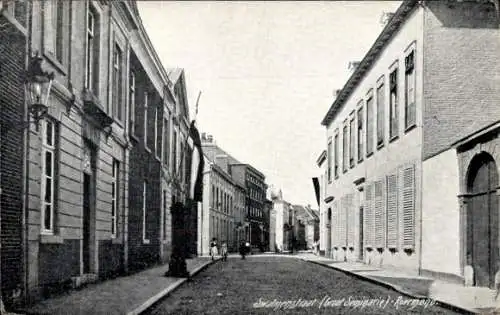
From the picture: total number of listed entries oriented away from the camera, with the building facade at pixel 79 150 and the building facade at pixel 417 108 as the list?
0

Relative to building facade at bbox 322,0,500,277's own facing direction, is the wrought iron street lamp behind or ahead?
ahead

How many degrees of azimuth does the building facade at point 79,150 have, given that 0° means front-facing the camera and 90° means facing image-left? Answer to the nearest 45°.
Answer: approximately 315°

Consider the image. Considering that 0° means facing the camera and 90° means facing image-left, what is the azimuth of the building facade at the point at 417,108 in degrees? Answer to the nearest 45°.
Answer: approximately 45°
